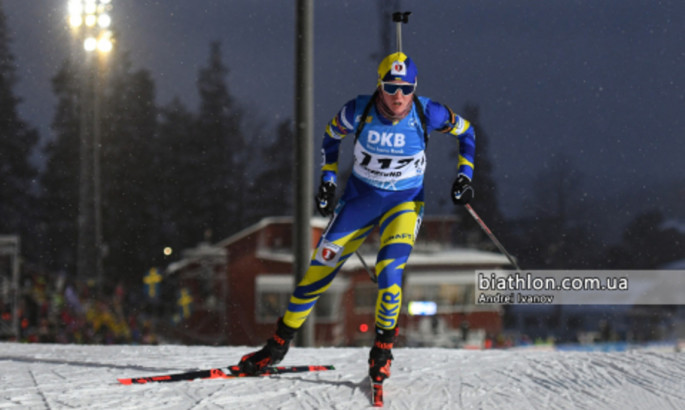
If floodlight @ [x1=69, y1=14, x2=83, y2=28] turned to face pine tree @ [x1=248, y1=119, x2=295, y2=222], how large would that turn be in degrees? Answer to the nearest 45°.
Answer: approximately 135° to its left

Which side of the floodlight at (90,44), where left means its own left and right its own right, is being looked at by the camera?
front

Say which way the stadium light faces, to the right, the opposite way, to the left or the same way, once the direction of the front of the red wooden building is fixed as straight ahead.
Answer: the same way

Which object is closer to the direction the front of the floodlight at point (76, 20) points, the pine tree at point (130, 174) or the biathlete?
the biathlete

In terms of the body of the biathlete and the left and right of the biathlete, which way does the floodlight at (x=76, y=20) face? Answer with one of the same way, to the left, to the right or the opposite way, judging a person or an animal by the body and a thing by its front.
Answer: the same way

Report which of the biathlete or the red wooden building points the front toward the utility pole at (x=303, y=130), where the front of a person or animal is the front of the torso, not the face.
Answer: the red wooden building

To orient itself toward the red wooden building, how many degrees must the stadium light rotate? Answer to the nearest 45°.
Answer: approximately 45° to its left

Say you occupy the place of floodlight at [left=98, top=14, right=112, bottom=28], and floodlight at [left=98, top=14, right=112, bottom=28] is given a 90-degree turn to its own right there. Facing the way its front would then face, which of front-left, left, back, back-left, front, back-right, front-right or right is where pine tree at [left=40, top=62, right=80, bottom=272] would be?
right

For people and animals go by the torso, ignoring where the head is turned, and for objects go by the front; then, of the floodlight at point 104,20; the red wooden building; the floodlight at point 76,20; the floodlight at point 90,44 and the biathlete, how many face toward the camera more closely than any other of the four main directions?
5

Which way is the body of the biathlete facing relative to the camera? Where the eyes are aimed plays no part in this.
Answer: toward the camera

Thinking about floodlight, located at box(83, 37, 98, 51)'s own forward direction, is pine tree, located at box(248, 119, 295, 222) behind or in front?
behind

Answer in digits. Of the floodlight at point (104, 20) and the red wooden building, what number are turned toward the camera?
2

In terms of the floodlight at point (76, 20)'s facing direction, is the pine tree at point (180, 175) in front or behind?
behind

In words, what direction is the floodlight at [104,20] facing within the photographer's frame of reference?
facing the viewer
